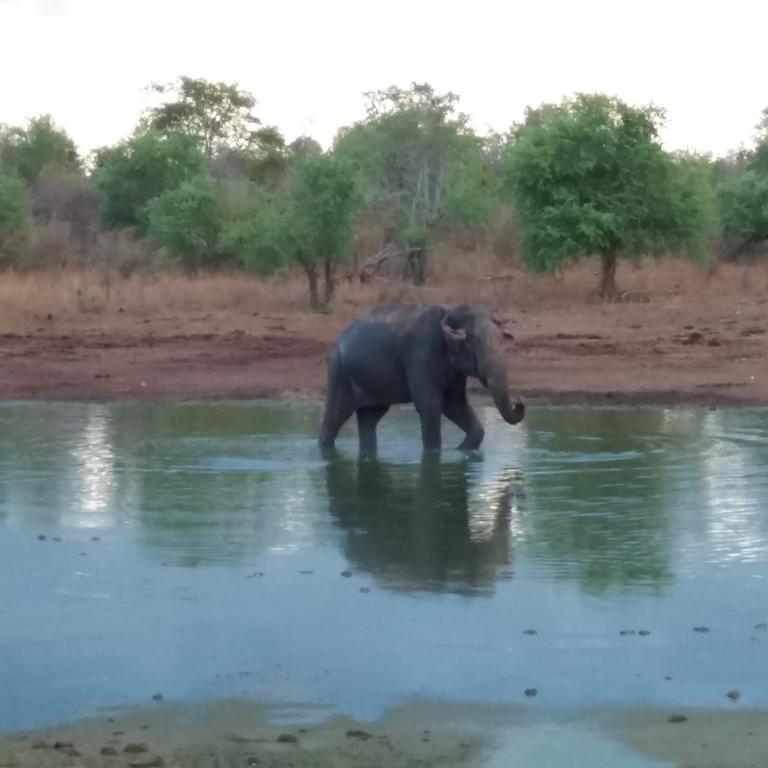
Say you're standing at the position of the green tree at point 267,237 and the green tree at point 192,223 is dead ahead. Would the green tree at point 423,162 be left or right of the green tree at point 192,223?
right

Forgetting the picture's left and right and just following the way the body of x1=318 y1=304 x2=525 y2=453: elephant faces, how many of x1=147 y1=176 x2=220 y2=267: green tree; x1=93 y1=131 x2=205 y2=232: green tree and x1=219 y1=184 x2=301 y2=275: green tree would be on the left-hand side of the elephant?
3

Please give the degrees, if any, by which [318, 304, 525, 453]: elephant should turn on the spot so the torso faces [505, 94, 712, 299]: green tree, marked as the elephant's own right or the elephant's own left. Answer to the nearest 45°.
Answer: approximately 90° to the elephant's own left

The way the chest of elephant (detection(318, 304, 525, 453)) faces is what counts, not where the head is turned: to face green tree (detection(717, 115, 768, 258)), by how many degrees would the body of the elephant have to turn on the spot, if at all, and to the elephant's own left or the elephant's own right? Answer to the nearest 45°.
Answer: approximately 90° to the elephant's own left

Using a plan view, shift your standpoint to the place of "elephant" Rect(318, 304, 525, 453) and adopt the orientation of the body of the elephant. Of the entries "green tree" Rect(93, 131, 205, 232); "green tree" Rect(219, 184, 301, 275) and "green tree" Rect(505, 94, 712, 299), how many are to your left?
3

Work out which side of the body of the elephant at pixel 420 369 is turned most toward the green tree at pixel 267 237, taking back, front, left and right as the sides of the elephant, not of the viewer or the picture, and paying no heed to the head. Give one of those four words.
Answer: left

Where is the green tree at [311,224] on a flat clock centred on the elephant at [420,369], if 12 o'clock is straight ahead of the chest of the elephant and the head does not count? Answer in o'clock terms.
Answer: The green tree is roughly at 9 o'clock from the elephant.

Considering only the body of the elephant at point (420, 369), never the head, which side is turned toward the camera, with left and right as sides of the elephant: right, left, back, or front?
right

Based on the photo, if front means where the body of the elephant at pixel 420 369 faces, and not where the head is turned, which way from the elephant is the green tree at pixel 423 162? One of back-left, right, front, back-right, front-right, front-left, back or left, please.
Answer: left

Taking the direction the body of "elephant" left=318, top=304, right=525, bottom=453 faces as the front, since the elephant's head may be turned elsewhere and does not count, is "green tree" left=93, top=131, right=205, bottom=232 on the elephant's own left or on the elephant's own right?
on the elephant's own left

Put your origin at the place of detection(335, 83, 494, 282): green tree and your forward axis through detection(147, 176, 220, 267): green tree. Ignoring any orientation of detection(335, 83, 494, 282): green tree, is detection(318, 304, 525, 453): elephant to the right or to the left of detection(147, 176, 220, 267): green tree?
left

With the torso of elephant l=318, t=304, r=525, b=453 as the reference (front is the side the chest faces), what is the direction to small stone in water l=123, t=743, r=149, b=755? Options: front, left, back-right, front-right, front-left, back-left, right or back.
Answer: right
